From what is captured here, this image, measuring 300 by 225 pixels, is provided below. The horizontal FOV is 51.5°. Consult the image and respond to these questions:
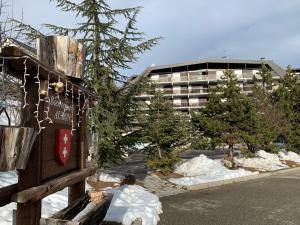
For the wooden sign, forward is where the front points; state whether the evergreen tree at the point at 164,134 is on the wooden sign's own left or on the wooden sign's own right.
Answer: on the wooden sign's own left

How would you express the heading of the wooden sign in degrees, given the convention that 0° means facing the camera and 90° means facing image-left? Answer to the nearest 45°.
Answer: approximately 315°

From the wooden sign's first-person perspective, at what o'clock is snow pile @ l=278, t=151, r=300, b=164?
The snow pile is roughly at 9 o'clock from the wooden sign.

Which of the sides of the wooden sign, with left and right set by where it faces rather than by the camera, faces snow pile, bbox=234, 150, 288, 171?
left

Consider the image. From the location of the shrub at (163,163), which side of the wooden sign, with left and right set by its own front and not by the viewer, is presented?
left

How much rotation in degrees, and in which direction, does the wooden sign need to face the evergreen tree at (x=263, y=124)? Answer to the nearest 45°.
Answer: approximately 90° to its left
